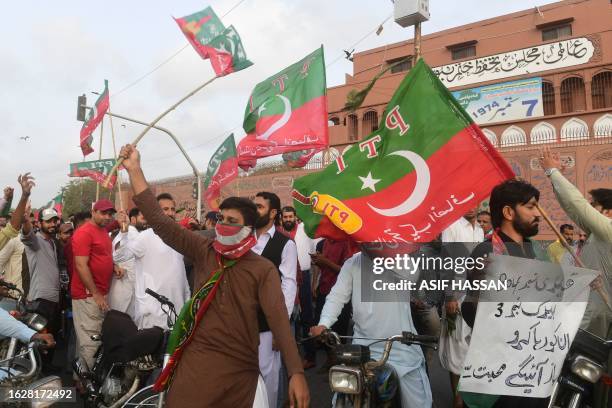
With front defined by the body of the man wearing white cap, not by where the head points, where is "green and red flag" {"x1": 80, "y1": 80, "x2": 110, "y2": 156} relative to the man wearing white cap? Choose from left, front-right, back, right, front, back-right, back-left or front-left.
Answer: back-left

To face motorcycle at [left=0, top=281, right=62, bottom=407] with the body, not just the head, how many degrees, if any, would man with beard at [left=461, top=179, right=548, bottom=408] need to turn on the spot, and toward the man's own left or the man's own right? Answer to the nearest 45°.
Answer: approximately 135° to the man's own right

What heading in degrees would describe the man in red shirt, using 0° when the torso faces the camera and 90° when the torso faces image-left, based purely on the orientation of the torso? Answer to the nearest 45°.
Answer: approximately 315°

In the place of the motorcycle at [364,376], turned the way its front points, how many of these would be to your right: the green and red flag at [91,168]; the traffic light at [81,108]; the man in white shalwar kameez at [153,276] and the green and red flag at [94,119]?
4

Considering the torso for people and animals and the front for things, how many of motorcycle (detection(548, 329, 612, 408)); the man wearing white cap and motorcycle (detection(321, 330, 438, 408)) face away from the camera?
0

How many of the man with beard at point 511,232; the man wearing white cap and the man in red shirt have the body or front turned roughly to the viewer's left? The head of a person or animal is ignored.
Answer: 0

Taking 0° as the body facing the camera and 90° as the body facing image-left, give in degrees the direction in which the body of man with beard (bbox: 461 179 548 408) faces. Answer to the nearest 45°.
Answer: approximately 315°

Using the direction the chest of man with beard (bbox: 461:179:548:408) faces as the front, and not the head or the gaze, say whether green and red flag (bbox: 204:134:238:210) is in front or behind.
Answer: behind

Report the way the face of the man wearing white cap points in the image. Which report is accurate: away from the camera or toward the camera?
toward the camera

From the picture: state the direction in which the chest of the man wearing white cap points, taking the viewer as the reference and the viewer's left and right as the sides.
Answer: facing the viewer and to the right of the viewer

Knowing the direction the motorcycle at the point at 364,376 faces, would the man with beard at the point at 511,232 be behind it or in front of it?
behind

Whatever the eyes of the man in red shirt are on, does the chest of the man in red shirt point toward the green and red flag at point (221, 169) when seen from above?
no

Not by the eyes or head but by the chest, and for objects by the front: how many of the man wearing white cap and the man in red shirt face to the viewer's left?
0

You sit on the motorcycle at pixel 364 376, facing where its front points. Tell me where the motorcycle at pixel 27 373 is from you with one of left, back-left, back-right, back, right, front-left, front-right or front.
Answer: front-right

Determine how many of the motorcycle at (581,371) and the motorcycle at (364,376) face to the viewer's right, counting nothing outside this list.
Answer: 0
